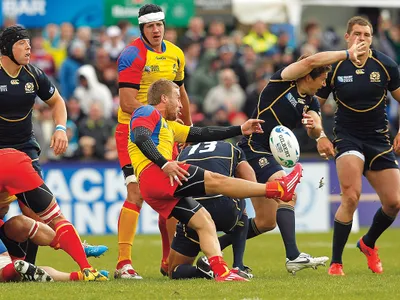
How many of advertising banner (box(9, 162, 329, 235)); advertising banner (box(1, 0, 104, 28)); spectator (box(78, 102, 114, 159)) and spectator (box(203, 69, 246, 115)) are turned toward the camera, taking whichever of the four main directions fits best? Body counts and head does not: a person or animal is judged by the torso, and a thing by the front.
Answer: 4

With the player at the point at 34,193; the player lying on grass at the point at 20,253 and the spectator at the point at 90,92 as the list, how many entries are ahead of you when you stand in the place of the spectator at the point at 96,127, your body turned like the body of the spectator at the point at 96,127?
2

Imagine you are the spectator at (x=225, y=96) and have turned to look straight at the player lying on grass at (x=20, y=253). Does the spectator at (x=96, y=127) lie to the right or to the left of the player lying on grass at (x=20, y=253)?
right

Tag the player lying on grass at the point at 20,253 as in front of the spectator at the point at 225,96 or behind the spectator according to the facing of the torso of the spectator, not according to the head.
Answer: in front

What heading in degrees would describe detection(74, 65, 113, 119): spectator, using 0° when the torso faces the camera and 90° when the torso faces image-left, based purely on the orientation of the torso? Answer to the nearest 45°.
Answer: approximately 45°

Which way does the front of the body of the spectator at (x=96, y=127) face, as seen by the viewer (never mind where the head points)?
toward the camera

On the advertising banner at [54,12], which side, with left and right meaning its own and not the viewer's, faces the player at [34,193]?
front

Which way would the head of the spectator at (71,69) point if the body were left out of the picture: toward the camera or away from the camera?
toward the camera

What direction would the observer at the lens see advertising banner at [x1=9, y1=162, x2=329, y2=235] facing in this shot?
facing the viewer

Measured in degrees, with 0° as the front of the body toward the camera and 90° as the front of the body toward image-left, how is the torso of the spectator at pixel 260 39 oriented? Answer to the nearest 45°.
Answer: approximately 0°

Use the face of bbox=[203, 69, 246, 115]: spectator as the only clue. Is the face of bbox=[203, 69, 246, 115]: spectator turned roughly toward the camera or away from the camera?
toward the camera

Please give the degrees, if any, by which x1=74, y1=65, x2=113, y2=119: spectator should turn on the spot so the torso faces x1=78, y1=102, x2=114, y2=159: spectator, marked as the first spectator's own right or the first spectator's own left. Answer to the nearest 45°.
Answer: approximately 45° to the first spectator's own left
